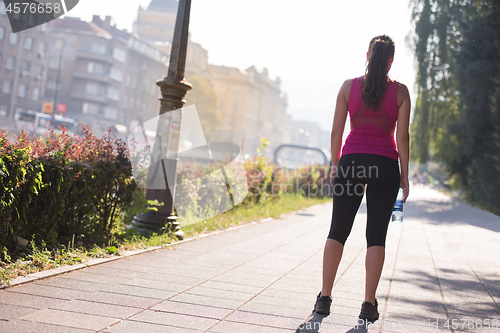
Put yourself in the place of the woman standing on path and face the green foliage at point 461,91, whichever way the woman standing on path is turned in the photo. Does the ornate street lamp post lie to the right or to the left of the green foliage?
left

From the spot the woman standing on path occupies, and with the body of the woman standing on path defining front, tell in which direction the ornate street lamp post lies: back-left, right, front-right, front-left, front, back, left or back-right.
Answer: front-left

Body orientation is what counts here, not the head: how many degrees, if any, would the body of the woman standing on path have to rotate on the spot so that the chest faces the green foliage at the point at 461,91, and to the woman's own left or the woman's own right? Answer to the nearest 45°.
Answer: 0° — they already face it

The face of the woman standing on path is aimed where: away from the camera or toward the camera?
away from the camera

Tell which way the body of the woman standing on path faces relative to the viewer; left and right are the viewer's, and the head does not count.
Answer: facing away from the viewer

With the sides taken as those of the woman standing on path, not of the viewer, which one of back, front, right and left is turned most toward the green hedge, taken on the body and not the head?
left
